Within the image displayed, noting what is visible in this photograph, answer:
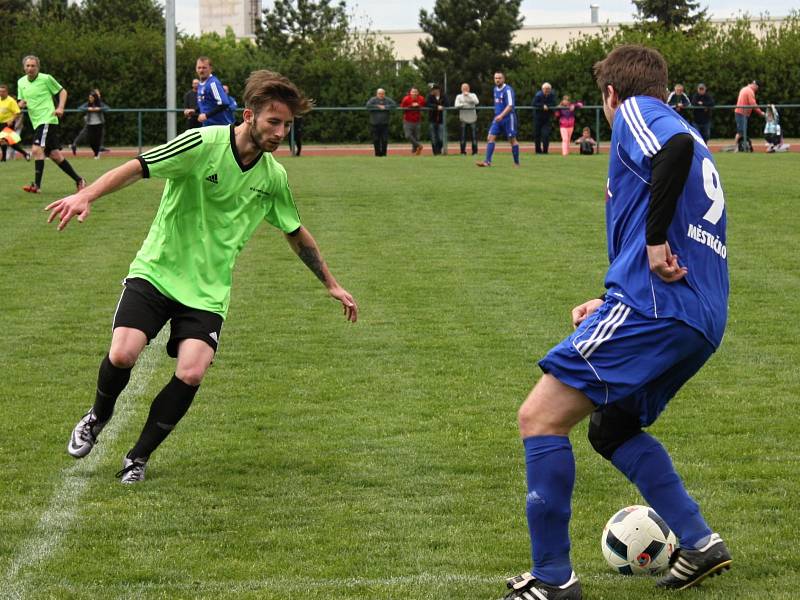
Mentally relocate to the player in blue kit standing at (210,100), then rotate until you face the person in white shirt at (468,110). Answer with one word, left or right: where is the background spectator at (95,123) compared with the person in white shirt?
left

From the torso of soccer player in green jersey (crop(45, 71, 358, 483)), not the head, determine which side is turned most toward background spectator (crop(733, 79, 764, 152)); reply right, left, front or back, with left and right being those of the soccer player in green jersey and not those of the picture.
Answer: left

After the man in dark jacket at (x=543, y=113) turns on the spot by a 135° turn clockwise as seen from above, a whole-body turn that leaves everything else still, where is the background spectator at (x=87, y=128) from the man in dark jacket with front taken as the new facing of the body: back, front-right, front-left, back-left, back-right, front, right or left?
front-left

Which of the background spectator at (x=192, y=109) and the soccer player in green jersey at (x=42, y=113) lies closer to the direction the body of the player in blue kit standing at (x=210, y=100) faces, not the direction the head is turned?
the soccer player in green jersey

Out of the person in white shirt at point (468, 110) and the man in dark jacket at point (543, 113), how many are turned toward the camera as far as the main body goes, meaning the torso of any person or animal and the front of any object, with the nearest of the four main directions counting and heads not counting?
2

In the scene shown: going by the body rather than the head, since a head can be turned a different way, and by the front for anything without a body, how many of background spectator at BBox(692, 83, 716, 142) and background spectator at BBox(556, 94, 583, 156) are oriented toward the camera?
2

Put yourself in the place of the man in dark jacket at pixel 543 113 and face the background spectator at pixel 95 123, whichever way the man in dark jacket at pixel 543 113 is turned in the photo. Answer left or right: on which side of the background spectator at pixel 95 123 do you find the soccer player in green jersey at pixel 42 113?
left

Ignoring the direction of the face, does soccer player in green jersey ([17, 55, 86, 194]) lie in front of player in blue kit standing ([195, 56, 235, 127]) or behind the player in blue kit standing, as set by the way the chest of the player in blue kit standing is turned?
in front

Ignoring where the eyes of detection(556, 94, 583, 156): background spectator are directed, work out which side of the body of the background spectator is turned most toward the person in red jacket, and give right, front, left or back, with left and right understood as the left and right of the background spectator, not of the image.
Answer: right

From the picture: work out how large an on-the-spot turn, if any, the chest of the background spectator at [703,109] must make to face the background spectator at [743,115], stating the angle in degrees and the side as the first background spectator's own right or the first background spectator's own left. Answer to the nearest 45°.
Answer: approximately 90° to the first background spectator's own left

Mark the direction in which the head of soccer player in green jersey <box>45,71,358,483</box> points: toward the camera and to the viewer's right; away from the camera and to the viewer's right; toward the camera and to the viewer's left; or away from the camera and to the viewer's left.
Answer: toward the camera and to the viewer's right

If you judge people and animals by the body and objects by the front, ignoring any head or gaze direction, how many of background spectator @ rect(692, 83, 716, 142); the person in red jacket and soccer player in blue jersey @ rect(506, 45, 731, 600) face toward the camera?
2
